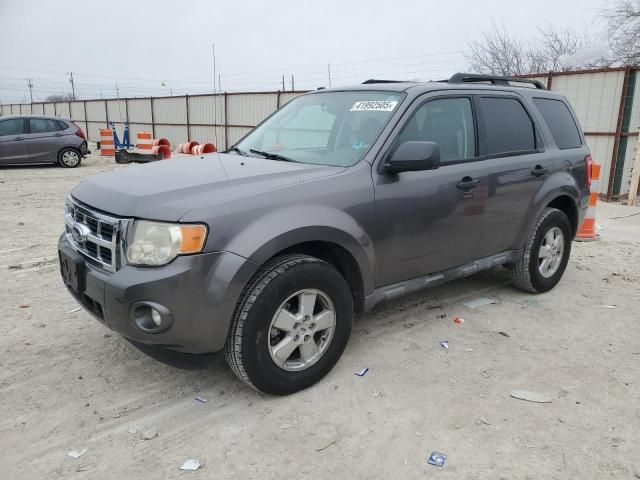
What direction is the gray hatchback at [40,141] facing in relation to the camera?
to the viewer's left

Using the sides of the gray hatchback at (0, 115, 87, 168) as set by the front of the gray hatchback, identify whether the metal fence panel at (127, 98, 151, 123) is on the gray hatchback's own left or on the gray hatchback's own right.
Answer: on the gray hatchback's own right

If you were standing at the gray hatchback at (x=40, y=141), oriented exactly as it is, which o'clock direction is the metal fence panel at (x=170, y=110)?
The metal fence panel is roughly at 4 o'clock from the gray hatchback.

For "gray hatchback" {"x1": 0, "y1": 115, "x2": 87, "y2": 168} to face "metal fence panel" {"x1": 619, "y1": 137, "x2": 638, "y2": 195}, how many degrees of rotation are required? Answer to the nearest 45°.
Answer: approximately 135° to its left

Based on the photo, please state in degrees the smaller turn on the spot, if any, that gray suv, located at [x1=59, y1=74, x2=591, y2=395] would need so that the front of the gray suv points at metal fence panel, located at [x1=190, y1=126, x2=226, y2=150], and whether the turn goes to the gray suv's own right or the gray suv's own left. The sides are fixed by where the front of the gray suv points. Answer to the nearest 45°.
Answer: approximately 135° to the gray suv's own right

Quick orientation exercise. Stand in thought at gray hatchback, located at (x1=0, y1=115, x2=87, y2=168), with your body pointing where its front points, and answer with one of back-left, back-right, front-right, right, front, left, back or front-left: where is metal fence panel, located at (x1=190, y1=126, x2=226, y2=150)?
back-right

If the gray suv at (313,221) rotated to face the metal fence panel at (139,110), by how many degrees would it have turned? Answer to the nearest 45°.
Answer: approximately 135° to its right

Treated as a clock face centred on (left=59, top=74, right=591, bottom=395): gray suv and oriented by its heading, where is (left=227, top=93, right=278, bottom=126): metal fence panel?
The metal fence panel is roughly at 4 o'clock from the gray suv.

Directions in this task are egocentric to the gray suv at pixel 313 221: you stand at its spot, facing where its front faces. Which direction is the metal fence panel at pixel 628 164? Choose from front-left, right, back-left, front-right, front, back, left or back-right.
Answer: back

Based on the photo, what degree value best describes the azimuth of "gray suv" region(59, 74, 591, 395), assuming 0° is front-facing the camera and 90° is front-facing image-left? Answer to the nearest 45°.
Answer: approximately 45°
